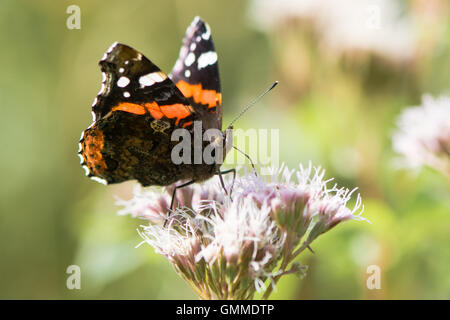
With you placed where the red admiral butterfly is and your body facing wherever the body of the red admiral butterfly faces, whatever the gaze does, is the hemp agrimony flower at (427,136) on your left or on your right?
on your left

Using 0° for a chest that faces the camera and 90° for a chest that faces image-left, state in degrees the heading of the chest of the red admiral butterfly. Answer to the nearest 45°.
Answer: approximately 315°
